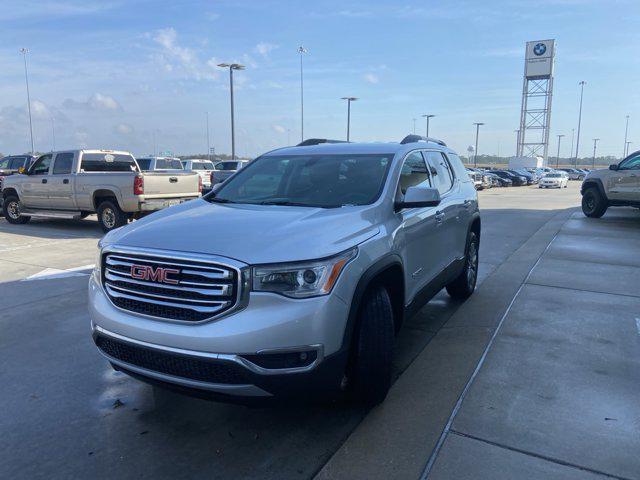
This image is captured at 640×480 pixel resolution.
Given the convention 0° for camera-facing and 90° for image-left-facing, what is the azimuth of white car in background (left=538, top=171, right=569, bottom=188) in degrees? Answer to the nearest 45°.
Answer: approximately 45°

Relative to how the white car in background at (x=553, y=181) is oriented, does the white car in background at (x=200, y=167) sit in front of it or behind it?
in front

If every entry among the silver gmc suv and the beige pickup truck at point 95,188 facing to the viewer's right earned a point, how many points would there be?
0

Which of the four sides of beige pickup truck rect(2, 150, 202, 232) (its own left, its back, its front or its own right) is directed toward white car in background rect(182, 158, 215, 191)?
right

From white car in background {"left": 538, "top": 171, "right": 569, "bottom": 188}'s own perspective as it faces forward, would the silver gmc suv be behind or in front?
in front

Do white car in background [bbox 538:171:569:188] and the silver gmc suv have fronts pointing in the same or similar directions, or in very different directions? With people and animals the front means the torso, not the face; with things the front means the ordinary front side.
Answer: same or similar directions

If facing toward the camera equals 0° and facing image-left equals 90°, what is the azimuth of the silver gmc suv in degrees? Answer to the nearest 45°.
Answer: approximately 45°

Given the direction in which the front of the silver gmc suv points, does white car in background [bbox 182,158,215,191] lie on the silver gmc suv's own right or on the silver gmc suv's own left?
on the silver gmc suv's own right

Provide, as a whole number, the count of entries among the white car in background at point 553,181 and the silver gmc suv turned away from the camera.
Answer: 0

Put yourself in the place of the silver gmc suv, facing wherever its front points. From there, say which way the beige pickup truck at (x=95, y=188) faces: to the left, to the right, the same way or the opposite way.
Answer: to the right

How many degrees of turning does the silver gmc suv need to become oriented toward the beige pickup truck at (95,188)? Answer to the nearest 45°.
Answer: approximately 90° to its right

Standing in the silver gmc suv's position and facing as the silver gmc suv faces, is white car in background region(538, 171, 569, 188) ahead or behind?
behind

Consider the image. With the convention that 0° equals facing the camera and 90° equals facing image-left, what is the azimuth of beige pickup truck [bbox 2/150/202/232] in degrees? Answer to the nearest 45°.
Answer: approximately 135°

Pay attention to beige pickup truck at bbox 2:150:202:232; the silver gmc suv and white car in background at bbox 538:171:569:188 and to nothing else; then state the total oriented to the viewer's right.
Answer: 0
